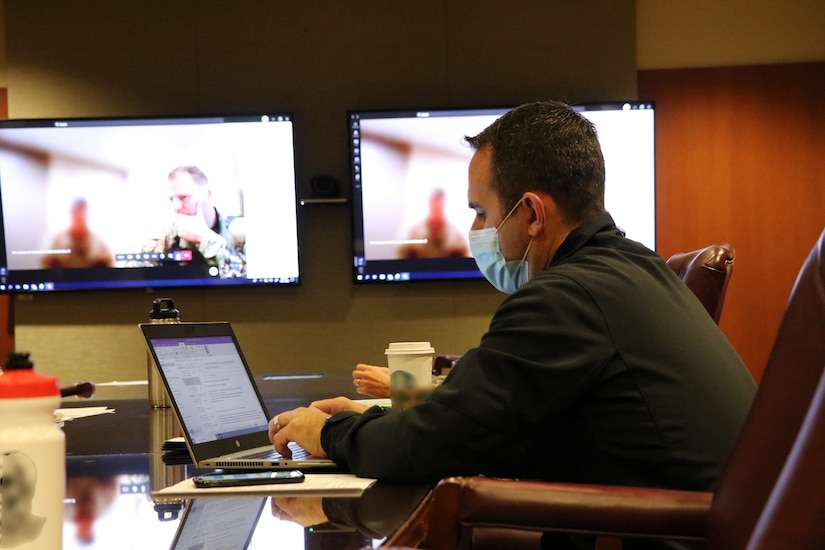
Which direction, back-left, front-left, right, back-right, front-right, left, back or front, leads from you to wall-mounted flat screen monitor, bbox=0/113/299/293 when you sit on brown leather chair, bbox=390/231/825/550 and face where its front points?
front-right

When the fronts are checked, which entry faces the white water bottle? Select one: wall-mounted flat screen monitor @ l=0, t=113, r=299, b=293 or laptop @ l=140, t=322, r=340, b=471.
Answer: the wall-mounted flat screen monitor

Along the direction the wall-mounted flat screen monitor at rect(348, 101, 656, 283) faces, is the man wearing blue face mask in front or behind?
in front

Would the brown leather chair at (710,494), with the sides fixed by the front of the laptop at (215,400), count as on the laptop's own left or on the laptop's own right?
on the laptop's own right

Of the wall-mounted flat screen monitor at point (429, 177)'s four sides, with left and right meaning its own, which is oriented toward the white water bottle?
front

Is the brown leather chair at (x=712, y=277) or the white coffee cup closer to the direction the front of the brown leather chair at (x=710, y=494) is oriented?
the white coffee cup

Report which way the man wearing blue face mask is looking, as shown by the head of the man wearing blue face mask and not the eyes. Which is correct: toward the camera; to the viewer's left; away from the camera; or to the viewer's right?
to the viewer's left

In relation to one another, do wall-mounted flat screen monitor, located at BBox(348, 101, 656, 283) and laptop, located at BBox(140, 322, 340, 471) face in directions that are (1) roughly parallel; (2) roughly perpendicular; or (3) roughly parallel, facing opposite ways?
roughly perpendicular

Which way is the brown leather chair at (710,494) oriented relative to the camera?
to the viewer's left

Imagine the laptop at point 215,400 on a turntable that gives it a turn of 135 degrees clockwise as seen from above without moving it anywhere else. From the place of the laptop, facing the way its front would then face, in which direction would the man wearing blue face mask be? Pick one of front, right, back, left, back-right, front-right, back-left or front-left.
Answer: left

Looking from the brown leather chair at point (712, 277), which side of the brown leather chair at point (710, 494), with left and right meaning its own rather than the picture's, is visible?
right

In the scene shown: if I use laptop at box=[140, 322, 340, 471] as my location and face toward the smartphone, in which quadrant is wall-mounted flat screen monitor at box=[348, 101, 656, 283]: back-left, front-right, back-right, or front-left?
back-left

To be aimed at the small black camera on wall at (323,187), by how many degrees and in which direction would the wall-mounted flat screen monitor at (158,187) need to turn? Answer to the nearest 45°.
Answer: approximately 90° to its left

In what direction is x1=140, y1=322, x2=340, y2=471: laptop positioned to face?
to the viewer's right
